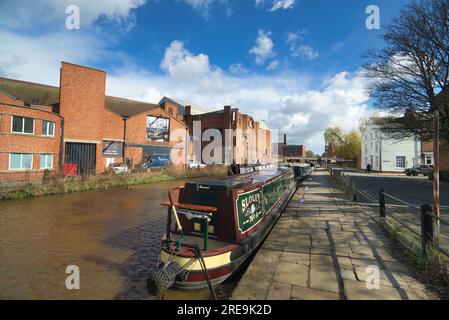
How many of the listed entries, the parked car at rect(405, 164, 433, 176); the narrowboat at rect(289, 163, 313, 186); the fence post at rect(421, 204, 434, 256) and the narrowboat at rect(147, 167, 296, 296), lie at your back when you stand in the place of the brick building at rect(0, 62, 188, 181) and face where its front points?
0

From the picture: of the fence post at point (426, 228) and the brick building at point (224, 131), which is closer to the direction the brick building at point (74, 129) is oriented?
the fence post

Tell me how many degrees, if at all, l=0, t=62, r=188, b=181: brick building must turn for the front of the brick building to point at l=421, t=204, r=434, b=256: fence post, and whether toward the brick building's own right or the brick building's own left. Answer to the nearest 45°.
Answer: approximately 45° to the brick building's own right

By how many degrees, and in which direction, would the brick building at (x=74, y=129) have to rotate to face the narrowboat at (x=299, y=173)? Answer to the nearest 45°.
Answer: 0° — it already faces it

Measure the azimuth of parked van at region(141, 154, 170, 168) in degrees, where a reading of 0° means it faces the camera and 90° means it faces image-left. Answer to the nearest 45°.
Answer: approximately 90°

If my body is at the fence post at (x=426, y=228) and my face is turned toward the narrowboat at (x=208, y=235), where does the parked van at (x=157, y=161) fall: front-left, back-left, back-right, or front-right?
front-right

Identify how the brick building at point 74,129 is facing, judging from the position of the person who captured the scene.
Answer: facing the viewer and to the right of the viewer

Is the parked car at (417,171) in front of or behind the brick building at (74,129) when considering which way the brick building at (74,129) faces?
in front

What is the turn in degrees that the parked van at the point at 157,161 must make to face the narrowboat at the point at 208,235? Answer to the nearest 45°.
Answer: approximately 90° to its left

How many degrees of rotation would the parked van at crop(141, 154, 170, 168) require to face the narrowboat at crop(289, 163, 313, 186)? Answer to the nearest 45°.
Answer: approximately 135° to its left

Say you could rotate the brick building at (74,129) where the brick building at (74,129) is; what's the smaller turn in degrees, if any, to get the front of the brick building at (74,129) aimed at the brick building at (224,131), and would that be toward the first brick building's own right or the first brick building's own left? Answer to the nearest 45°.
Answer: approximately 90° to the first brick building's own left
